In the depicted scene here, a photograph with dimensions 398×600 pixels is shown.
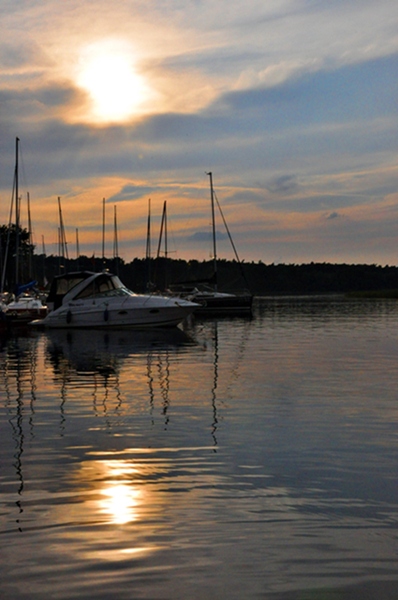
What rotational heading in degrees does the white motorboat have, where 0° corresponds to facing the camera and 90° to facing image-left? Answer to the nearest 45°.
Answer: approximately 270°
